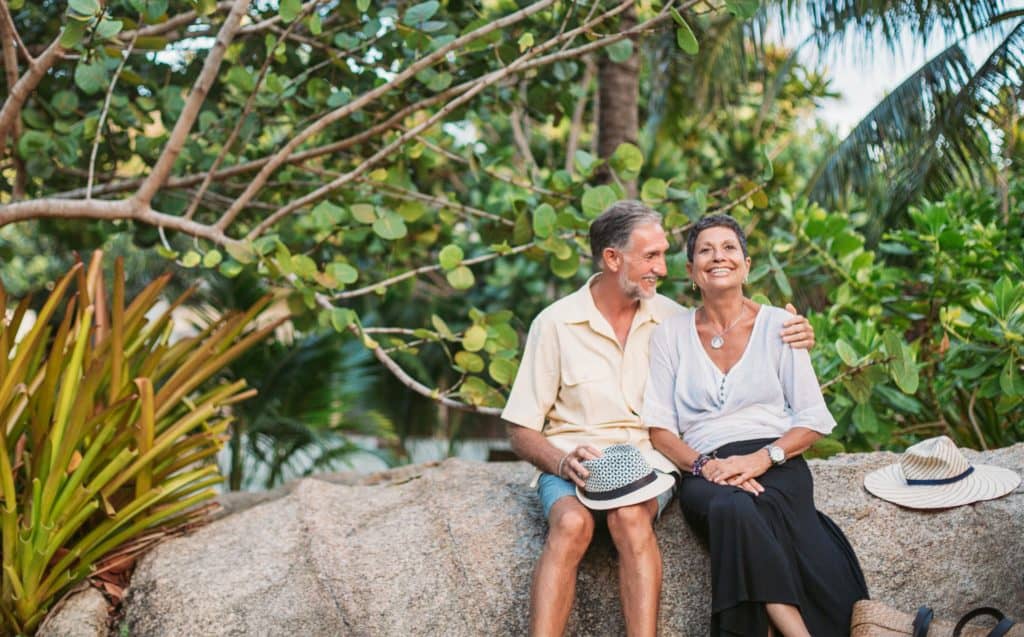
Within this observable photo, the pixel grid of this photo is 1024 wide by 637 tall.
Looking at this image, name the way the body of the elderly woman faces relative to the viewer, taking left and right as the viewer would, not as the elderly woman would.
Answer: facing the viewer

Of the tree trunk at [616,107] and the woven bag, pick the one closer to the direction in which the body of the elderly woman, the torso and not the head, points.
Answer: the woven bag

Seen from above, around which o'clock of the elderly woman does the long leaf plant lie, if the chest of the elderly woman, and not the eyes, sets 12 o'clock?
The long leaf plant is roughly at 3 o'clock from the elderly woman.

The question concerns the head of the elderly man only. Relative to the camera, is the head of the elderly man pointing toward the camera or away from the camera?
toward the camera

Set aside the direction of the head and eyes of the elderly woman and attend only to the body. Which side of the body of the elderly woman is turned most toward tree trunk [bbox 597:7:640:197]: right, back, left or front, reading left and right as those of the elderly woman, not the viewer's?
back

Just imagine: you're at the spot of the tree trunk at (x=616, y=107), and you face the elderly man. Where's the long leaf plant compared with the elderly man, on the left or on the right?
right

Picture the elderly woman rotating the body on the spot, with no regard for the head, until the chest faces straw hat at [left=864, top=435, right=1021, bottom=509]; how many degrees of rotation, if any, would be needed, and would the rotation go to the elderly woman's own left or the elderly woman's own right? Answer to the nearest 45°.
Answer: approximately 90° to the elderly woman's own left

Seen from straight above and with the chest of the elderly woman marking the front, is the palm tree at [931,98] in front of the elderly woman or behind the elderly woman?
behind
